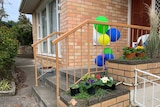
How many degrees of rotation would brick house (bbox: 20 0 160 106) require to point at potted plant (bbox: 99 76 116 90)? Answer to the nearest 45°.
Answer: approximately 45° to its right

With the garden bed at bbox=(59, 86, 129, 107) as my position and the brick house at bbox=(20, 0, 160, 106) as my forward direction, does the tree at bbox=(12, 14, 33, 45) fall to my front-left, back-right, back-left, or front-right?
front-left

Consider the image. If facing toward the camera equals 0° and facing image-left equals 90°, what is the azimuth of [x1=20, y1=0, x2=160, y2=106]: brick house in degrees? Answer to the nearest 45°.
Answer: approximately 315°

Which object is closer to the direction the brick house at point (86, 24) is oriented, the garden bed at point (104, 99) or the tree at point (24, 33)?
the garden bed

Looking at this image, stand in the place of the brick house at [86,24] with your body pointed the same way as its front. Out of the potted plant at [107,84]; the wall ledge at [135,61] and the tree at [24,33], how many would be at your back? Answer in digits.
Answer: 1

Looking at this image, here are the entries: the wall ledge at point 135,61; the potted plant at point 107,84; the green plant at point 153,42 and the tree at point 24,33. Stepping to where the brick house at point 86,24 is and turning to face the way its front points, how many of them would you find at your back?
1

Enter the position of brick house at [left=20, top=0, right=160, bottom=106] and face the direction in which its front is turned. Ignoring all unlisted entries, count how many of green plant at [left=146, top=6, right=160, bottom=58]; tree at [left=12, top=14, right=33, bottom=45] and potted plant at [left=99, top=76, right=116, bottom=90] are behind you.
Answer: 1

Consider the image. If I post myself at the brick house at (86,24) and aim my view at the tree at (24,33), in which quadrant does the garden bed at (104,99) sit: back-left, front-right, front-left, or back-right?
back-left

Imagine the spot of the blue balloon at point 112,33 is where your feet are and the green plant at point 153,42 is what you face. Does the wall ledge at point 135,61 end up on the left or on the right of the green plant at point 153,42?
right

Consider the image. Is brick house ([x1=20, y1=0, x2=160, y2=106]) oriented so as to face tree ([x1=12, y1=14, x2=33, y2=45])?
no

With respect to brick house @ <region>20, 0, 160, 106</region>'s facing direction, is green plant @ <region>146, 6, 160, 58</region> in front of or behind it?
in front
